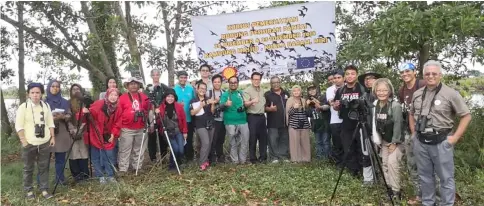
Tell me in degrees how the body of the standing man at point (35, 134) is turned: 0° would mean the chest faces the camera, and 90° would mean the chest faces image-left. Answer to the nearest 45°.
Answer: approximately 0°

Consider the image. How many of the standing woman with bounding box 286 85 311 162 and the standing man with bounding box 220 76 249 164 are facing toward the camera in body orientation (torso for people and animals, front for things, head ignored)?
2

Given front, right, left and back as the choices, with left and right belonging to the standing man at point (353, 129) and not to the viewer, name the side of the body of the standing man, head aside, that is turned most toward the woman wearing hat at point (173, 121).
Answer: right

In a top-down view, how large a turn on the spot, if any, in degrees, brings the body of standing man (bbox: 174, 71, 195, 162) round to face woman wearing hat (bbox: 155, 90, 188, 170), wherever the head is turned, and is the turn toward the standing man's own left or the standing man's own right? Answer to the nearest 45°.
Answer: approximately 45° to the standing man's own right

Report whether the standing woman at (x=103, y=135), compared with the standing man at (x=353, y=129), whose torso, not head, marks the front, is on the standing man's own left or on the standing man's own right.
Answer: on the standing man's own right

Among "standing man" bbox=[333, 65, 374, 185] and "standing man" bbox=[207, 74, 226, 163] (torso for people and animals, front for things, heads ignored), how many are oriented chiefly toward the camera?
2
